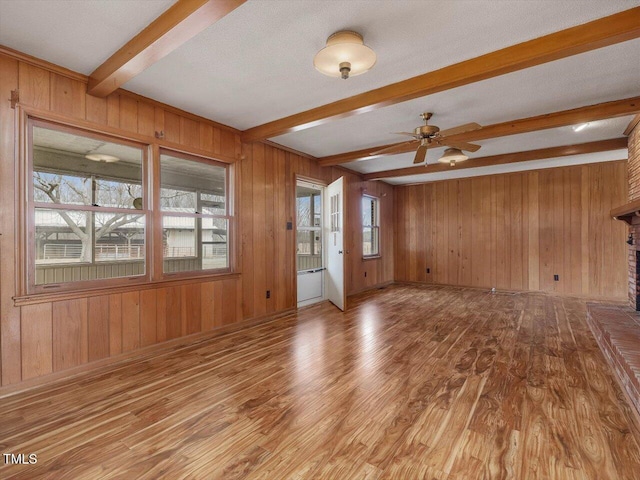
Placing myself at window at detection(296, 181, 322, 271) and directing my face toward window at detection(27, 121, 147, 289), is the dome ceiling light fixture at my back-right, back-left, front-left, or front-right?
front-left

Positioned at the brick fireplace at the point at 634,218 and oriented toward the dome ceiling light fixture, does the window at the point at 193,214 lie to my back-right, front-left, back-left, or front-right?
front-right

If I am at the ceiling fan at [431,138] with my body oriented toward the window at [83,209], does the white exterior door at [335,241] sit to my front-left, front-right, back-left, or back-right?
front-right

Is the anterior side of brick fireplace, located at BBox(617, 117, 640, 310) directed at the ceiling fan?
no

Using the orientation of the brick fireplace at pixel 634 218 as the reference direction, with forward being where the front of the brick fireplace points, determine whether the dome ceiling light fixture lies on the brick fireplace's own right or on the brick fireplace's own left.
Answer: on the brick fireplace's own left

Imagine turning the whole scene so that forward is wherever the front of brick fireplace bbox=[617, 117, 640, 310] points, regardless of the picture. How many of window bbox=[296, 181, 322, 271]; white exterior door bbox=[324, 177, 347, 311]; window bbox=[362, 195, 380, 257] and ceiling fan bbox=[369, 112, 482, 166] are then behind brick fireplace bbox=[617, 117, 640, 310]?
0

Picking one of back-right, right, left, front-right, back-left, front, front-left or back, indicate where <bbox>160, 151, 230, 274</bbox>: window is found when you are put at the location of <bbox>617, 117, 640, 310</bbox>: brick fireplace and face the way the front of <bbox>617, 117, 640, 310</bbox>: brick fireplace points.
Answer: front-left

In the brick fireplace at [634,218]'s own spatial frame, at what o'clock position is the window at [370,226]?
The window is roughly at 12 o'clock from the brick fireplace.

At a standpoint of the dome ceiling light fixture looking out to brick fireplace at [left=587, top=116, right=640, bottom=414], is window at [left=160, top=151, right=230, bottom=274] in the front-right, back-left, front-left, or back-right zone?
back-left

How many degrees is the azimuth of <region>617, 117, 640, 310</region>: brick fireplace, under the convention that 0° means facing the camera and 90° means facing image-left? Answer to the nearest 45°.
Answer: approximately 90°

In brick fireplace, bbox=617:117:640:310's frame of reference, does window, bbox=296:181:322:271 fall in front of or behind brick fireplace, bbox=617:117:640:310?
in front

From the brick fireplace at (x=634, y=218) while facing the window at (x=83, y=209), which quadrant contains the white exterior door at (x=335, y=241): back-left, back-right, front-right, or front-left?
front-right

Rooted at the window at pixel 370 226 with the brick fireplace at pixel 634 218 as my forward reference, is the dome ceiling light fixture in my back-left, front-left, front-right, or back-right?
front-right

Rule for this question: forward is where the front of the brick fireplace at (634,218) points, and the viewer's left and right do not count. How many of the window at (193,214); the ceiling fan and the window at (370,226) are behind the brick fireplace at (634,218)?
0
